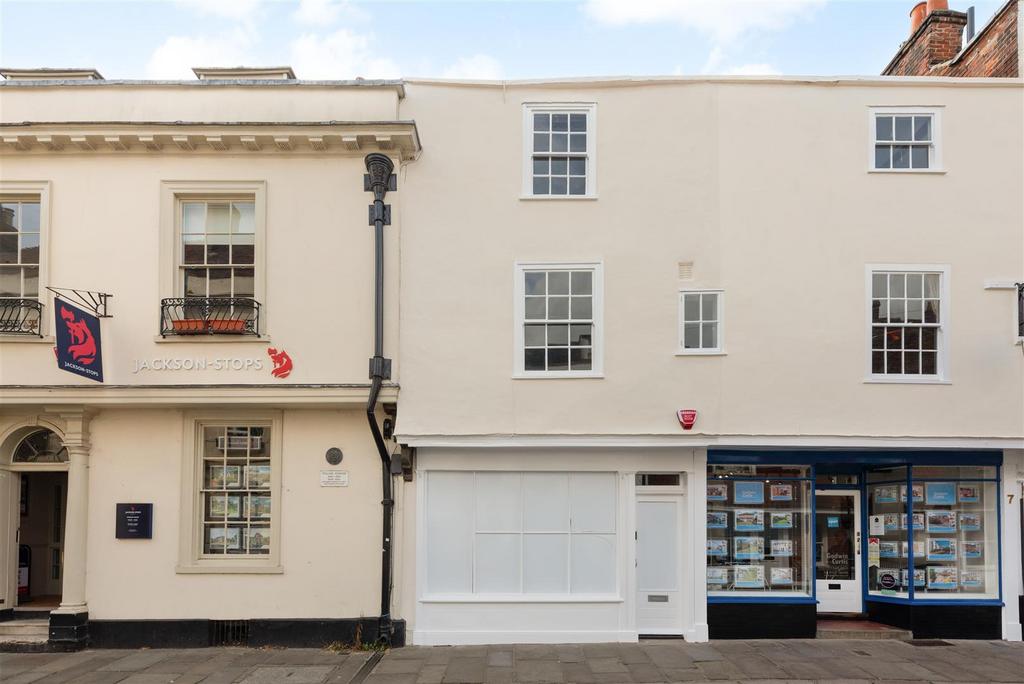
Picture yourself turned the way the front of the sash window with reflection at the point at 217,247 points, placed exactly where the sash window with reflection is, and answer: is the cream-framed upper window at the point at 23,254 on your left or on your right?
on your right

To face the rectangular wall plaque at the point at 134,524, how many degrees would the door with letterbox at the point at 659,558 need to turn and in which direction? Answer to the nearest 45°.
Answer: approximately 90° to its right

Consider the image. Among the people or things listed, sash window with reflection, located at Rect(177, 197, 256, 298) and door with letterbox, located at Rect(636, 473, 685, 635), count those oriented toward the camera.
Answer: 2

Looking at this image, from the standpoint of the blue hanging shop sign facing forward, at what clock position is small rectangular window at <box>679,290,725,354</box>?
The small rectangular window is roughly at 11 o'clock from the blue hanging shop sign.

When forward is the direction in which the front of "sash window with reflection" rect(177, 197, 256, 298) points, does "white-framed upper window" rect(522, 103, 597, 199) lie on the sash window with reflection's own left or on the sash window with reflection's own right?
on the sash window with reflection's own left

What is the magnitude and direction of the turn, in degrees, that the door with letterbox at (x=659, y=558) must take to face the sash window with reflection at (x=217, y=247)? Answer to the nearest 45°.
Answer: approximately 90° to its right

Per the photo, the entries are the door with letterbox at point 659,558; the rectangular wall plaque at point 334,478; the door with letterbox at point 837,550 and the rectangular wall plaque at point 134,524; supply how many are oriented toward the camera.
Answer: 4

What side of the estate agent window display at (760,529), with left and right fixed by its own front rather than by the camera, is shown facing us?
front

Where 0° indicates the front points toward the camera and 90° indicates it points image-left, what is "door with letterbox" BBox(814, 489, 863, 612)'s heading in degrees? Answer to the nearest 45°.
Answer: approximately 0°

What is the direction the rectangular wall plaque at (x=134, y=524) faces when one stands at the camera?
facing the viewer

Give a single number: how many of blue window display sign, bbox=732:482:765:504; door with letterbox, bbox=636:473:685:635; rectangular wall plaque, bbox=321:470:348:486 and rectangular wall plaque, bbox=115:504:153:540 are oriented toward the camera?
4

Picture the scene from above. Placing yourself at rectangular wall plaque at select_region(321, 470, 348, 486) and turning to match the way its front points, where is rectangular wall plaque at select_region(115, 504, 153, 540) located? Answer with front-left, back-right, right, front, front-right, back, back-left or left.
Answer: right

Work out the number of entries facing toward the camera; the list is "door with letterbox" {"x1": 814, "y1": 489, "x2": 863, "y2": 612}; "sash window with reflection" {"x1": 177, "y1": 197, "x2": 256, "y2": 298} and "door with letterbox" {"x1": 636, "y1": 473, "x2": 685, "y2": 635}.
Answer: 3

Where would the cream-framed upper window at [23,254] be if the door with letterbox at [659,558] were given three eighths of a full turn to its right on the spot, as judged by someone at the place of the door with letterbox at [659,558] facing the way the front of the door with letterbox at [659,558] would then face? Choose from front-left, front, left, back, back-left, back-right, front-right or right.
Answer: front-left

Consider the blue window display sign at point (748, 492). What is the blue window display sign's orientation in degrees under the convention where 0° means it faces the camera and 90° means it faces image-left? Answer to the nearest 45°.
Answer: approximately 0°
